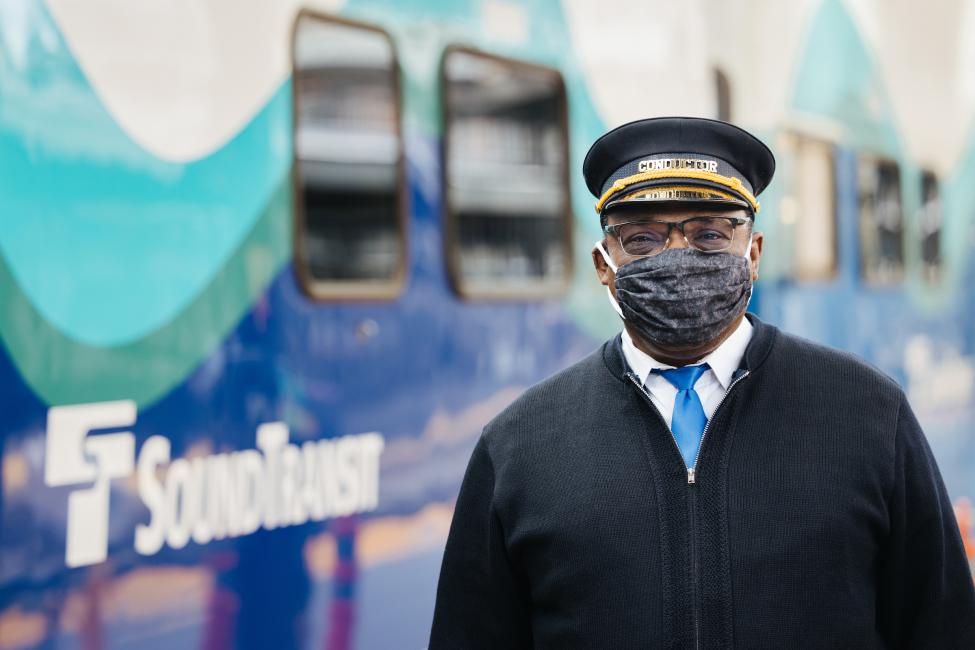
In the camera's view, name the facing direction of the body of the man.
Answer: toward the camera
